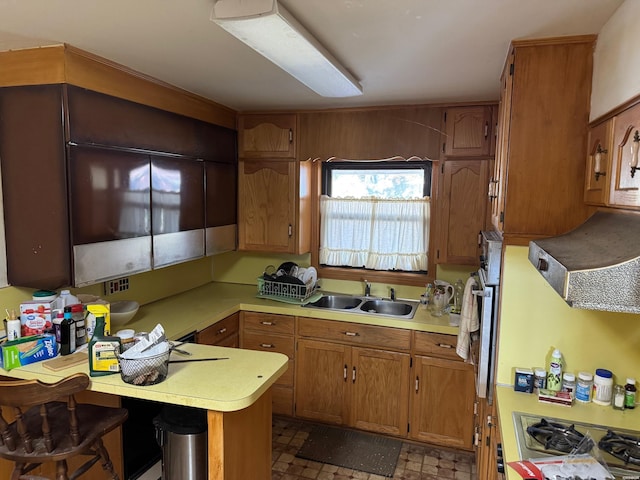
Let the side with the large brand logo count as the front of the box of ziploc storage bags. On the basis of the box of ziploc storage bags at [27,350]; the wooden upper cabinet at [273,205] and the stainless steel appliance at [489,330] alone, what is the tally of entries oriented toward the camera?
2

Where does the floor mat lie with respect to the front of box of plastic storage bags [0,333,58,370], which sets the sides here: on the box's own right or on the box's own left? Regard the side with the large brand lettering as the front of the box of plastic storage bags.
on the box's own left

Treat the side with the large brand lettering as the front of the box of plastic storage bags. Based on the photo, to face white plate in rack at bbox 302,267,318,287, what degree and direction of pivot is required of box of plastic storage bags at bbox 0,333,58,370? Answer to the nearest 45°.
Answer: approximately 90° to its left

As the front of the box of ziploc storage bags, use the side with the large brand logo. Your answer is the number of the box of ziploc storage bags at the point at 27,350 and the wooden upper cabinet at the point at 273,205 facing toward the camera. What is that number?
2

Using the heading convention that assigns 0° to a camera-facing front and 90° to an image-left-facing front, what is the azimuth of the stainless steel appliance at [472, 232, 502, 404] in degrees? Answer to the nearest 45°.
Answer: approximately 90°

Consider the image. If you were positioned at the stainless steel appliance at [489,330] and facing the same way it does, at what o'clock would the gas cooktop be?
The gas cooktop is roughly at 8 o'clock from the stainless steel appliance.

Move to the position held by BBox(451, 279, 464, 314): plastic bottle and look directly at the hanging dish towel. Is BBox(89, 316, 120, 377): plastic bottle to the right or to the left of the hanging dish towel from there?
right

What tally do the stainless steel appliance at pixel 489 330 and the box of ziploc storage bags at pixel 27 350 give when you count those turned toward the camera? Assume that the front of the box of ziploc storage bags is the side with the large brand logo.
1
